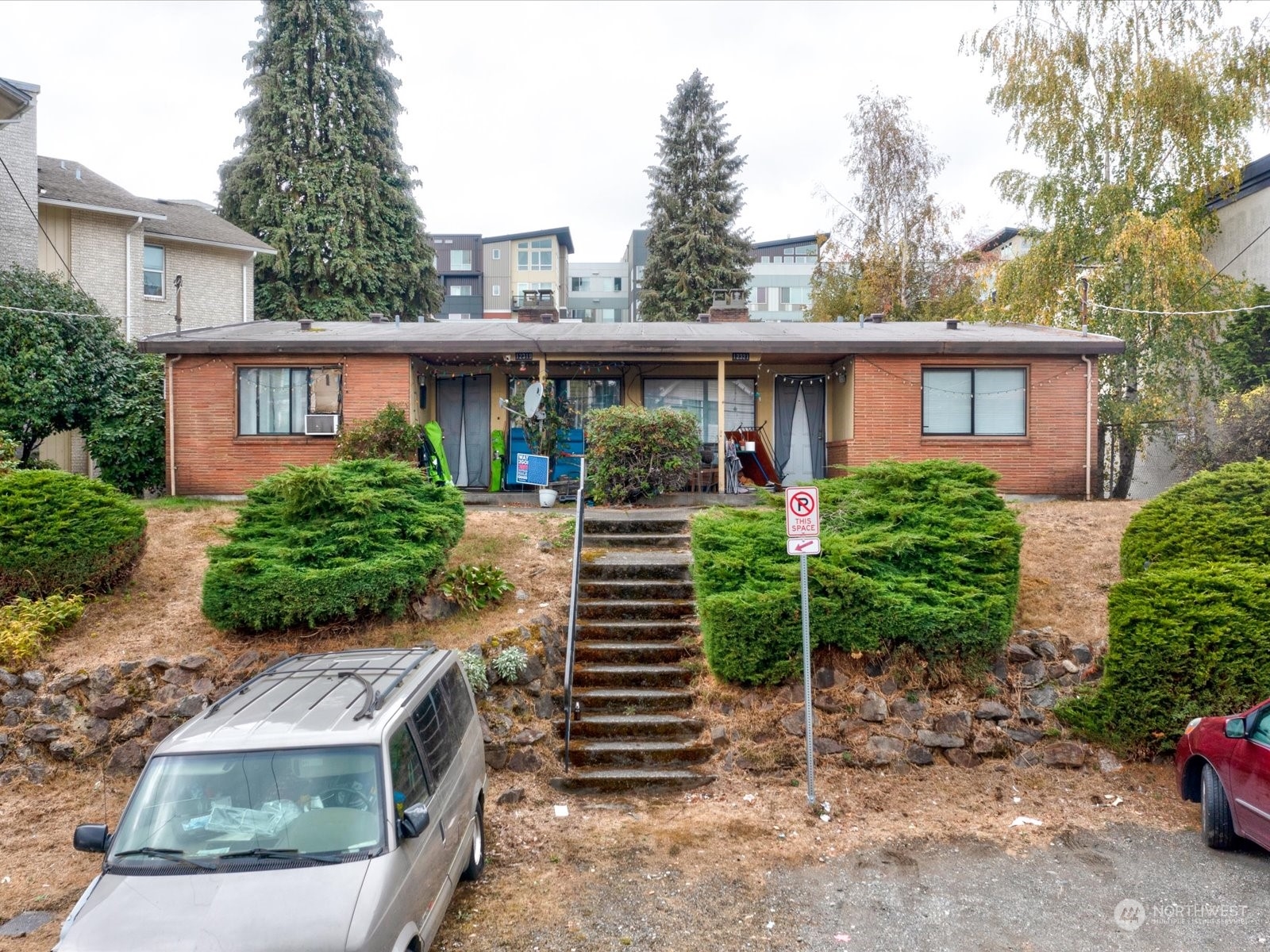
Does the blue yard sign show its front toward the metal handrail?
yes

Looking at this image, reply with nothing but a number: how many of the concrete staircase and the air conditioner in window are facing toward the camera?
2

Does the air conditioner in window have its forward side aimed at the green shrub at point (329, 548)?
yes

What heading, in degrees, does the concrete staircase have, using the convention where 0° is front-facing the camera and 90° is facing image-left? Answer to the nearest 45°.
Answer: approximately 0°

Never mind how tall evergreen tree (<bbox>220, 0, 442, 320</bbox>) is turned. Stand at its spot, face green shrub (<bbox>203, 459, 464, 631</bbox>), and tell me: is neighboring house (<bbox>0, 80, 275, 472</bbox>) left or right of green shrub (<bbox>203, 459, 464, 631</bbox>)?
right

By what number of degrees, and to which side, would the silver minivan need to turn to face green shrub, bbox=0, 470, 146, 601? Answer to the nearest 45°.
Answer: approximately 135° to its right

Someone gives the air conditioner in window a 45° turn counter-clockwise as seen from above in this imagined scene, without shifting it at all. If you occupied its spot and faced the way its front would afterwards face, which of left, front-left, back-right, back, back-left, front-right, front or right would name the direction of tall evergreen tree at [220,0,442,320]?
back-left

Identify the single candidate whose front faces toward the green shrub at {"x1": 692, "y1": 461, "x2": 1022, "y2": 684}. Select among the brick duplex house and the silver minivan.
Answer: the brick duplex house

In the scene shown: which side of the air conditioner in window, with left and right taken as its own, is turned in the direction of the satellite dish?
left

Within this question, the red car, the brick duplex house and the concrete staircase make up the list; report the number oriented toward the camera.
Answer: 2

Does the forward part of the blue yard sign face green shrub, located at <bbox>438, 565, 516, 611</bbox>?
yes
